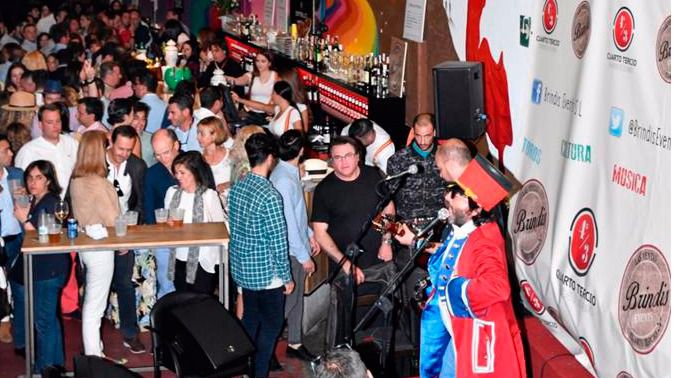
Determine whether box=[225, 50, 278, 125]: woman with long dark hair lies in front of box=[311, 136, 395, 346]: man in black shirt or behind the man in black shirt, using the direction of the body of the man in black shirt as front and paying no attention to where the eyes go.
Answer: behind

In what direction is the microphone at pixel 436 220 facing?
to the viewer's right

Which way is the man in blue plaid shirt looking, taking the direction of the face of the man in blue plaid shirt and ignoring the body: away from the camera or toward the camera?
away from the camera

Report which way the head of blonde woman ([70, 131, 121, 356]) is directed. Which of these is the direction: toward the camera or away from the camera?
away from the camera

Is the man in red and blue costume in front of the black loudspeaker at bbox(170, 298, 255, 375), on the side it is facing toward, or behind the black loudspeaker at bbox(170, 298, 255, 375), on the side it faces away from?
in front

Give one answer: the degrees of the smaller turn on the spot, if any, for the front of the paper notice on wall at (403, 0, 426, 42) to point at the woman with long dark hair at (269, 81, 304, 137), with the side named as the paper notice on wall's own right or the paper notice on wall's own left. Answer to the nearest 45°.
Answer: approximately 45° to the paper notice on wall's own right

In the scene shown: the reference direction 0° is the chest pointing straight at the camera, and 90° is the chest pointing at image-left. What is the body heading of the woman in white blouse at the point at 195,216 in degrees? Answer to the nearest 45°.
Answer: approximately 45°

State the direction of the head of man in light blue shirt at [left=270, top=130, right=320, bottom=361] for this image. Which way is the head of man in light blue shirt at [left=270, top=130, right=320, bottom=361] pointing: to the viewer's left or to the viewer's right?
to the viewer's right

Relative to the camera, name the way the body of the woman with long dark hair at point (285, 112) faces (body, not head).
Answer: to the viewer's left
